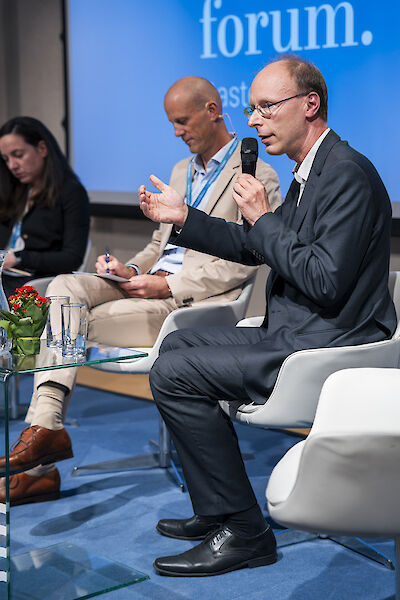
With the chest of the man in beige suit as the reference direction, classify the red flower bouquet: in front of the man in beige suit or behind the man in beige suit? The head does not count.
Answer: in front

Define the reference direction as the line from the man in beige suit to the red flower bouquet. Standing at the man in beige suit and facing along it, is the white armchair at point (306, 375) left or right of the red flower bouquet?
left

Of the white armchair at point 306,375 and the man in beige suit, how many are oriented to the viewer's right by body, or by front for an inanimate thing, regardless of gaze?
0

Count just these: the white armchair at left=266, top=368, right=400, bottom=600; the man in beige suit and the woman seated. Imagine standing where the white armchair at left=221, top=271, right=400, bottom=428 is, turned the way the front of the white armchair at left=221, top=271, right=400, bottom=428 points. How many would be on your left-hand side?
1

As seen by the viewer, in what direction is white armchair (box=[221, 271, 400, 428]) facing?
to the viewer's left

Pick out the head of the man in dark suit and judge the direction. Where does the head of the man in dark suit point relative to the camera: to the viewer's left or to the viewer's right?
to the viewer's left

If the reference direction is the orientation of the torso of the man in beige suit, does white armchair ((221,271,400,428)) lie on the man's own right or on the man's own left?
on the man's own left

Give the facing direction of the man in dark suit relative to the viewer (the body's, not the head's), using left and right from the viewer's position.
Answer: facing to the left of the viewer

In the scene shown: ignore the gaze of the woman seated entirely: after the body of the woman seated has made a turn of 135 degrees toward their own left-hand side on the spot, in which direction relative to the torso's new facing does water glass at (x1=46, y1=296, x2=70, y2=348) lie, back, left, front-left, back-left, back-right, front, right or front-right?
right

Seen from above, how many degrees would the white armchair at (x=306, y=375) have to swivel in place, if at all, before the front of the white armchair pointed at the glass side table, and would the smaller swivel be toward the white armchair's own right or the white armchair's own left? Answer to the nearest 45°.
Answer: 0° — it already faces it

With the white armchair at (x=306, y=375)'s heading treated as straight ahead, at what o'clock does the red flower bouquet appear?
The red flower bouquet is roughly at 12 o'clock from the white armchair.

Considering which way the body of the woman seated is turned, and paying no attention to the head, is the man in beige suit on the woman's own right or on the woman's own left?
on the woman's own left

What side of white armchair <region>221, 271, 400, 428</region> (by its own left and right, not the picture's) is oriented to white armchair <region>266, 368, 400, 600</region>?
left
